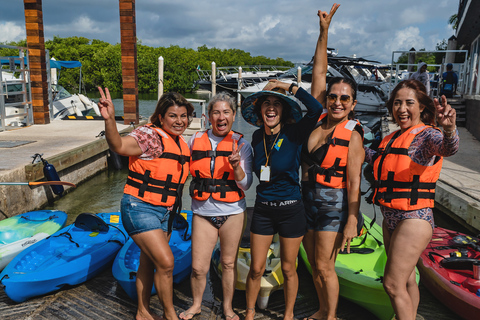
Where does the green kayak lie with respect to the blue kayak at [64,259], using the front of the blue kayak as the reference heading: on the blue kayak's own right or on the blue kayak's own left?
on the blue kayak's own left

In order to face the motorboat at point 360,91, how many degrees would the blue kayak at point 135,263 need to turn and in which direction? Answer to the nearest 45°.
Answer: approximately 180°

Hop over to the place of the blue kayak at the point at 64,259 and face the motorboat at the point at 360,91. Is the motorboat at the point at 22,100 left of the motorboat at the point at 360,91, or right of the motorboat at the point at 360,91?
left

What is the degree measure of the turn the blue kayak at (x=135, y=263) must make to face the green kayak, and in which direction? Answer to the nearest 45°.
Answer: approximately 90° to its left

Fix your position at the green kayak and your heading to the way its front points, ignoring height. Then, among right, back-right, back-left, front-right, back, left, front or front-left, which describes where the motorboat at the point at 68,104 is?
back

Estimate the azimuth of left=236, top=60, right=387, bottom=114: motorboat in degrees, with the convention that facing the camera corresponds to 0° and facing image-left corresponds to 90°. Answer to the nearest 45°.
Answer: approximately 135°

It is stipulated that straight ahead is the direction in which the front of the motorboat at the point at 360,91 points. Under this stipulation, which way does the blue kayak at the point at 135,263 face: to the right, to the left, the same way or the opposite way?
to the left

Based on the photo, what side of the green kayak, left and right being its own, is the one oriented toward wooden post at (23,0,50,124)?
back

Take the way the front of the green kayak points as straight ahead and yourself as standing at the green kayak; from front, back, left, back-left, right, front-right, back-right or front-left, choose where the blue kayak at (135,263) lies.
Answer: back-right

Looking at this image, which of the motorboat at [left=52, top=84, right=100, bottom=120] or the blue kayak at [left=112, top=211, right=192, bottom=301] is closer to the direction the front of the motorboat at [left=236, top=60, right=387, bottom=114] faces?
the motorboat
